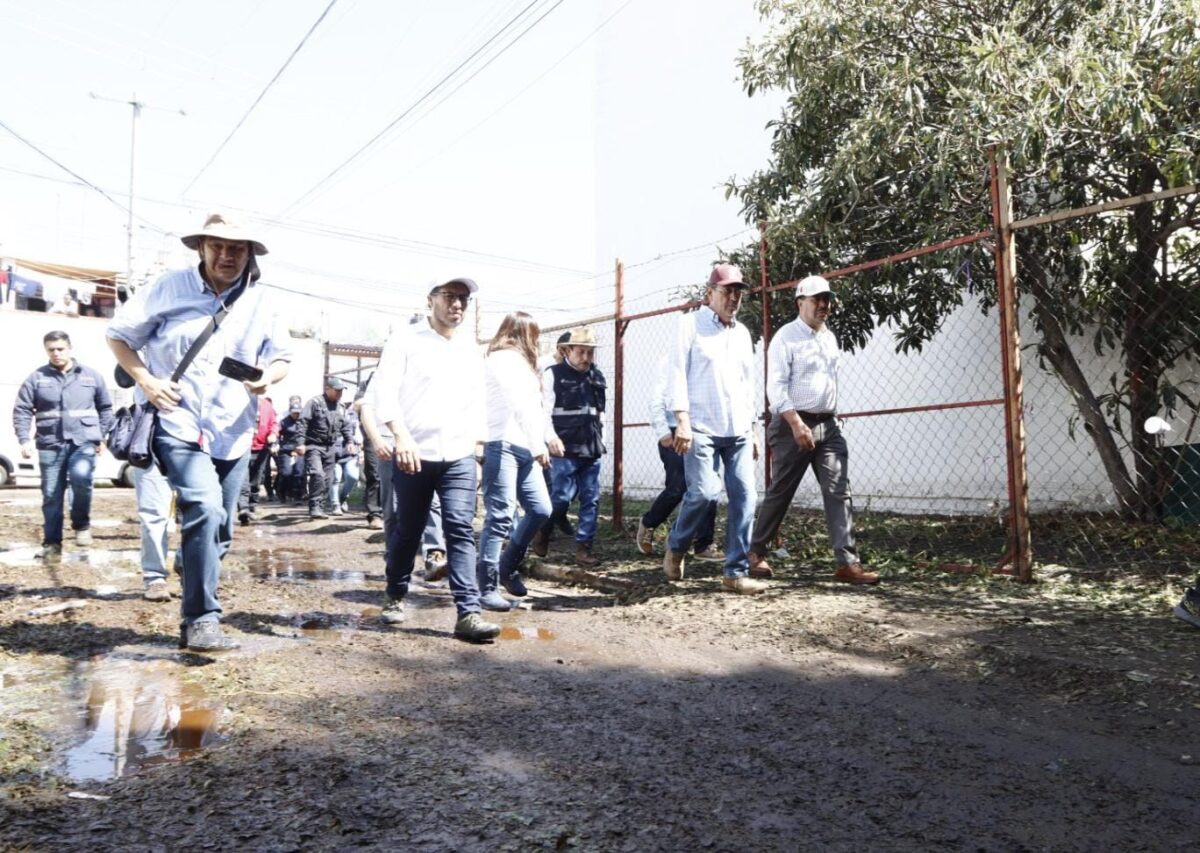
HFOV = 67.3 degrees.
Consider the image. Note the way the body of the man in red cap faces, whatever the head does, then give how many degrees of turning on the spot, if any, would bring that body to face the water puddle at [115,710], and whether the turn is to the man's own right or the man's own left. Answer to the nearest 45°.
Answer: approximately 90° to the man's own right

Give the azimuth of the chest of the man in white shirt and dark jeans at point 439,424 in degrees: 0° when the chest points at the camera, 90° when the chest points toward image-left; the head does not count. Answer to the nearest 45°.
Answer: approximately 315°

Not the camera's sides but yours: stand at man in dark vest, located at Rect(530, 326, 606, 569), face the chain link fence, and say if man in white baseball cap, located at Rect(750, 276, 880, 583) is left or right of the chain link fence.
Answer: right

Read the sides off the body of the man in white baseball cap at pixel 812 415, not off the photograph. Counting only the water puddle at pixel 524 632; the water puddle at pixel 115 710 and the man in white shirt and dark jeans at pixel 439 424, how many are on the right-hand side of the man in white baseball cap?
3

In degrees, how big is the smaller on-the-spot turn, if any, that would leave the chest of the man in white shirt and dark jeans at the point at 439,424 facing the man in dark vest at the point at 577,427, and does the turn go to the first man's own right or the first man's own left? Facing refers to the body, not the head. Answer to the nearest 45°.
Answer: approximately 135° to the first man's own left

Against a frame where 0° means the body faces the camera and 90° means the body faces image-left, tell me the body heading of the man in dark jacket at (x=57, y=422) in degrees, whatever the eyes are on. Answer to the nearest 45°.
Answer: approximately 0°

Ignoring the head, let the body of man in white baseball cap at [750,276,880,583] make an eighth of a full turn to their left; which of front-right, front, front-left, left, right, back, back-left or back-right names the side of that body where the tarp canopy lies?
back-left

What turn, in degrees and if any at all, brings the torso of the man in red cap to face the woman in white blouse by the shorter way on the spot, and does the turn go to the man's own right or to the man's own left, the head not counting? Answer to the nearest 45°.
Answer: approximately 135° to the man's own right

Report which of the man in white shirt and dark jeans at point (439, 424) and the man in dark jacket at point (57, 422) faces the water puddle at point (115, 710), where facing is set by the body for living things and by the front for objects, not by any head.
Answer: the man in dark jacket

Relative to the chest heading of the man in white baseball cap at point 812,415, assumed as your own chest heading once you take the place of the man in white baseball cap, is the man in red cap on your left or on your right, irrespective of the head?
on your right
